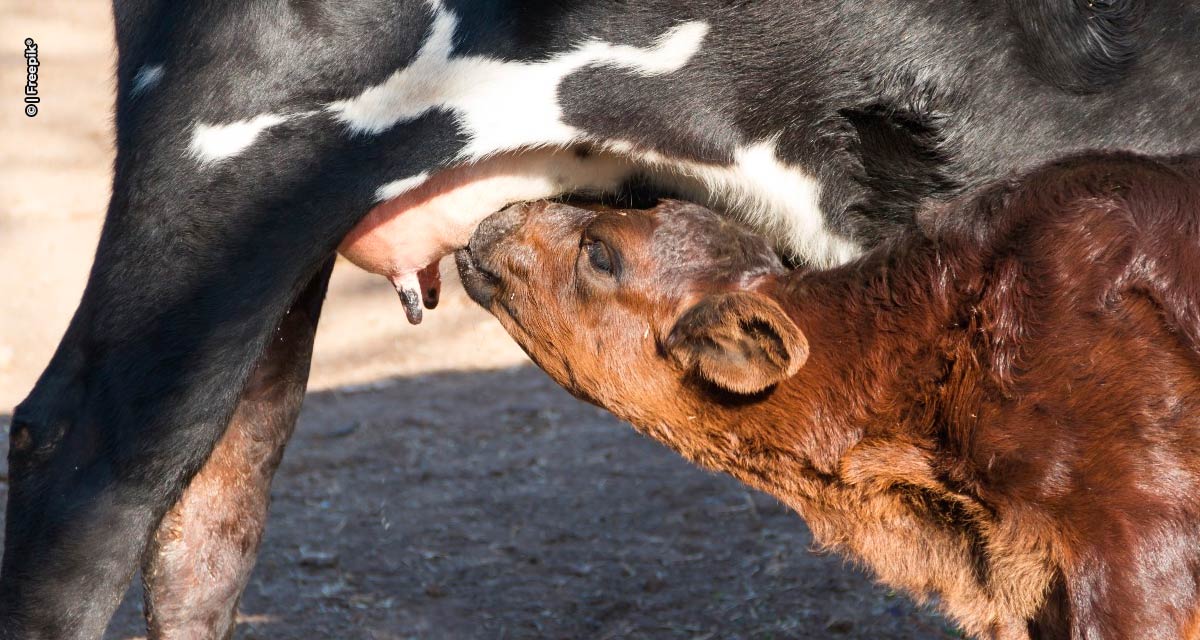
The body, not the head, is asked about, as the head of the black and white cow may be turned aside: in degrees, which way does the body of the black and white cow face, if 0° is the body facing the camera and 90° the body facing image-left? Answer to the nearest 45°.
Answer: approximately 270°

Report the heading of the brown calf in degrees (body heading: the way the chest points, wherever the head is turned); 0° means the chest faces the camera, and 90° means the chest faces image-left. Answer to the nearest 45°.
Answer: approximately 90°

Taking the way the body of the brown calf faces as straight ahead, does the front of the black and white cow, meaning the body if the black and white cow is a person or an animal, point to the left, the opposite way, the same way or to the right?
the opposite way
